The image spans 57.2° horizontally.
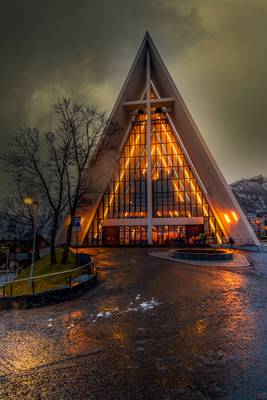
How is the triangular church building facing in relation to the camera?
toward the camera

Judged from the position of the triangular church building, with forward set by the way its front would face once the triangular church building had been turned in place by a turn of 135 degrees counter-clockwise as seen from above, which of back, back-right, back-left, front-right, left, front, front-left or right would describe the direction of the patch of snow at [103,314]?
back-right

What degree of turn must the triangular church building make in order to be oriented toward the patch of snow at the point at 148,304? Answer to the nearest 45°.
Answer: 0° — it already faces it
